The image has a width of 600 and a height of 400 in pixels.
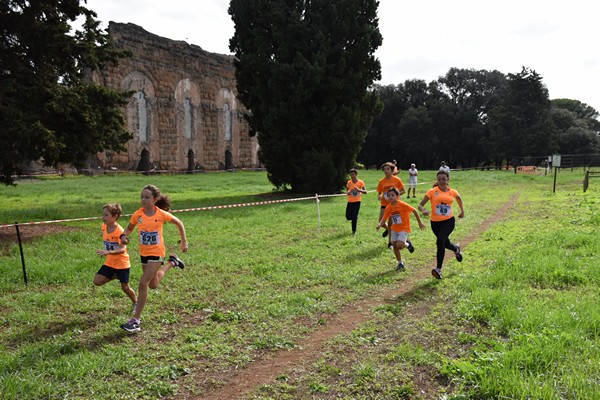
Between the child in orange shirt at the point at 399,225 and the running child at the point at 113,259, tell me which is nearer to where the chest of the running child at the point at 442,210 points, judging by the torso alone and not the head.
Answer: the running child

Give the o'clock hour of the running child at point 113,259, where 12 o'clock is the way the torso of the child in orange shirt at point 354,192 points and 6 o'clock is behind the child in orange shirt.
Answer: The running child is roughly at 1 o'clock from the child in orange shirt.

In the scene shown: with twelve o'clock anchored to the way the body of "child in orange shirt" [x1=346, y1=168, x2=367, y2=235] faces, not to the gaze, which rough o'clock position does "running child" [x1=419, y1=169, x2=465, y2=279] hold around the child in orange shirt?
The running child is roughly at 11 o'clock from the child in orange shirt.

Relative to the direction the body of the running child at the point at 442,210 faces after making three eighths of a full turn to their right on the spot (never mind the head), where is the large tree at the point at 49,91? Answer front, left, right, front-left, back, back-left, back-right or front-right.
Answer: front-left

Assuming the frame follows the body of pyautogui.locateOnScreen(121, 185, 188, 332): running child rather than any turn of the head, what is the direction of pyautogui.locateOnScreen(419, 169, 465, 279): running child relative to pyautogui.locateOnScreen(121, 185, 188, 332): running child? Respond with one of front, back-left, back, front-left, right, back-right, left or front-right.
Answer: back-left

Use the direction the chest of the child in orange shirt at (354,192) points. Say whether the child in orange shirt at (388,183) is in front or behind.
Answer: in front

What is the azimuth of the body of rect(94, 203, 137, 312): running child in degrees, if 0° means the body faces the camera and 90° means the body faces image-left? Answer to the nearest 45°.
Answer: approximately 45°

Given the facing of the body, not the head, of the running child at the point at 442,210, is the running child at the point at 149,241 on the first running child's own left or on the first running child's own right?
on the first running child's own right

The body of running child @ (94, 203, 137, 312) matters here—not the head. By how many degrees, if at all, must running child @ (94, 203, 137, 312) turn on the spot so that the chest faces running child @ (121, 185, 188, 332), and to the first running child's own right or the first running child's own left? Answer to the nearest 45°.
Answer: approximately 90° to the first running child's own left

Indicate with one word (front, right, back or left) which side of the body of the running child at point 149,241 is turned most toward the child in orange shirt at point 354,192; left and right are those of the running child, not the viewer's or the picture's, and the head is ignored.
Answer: back
